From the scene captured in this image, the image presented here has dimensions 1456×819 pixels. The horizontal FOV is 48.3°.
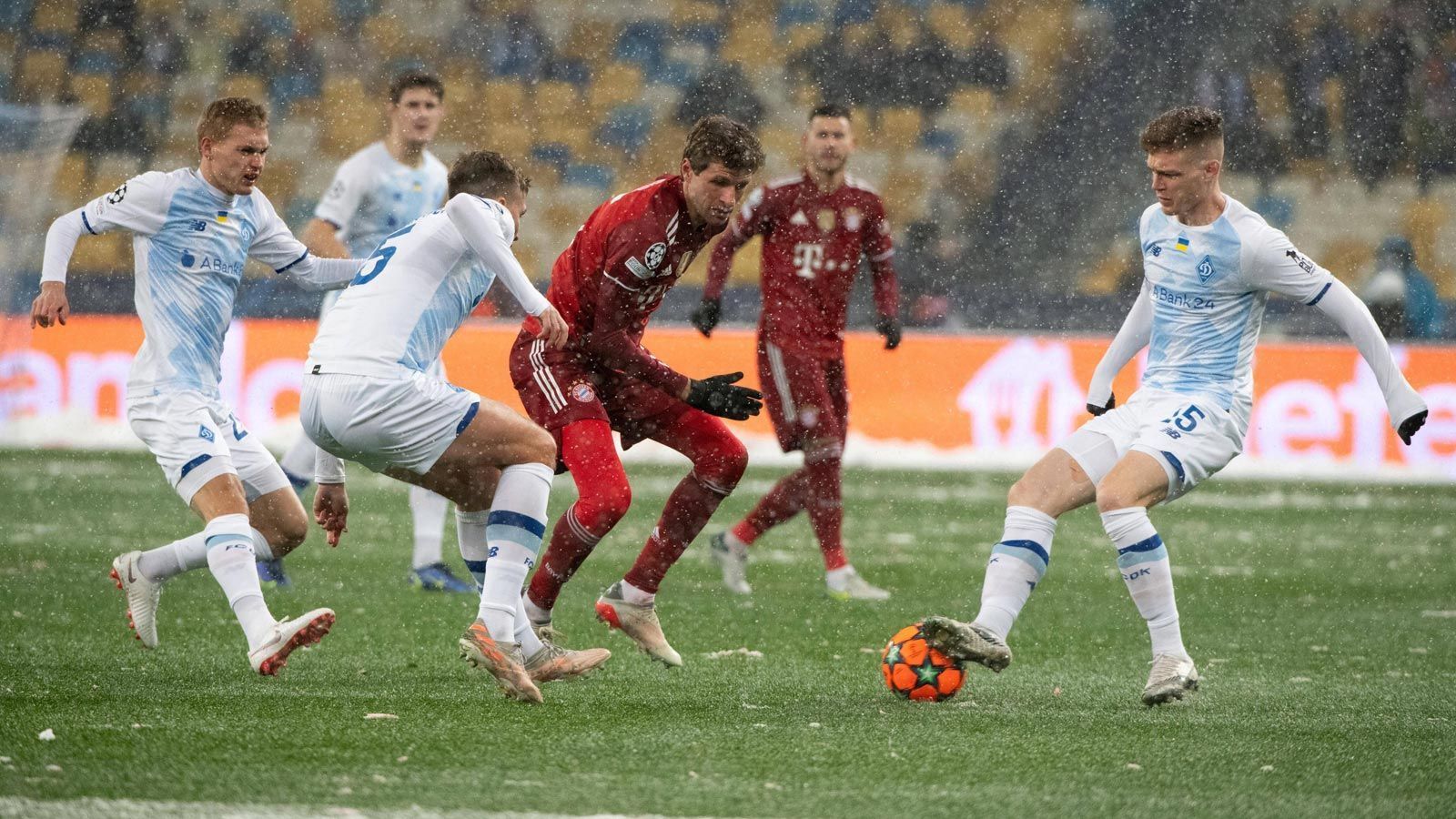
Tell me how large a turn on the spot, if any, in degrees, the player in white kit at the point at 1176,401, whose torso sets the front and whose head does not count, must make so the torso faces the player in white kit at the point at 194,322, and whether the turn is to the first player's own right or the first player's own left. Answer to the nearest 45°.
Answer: approximately 45° to the first player's own right

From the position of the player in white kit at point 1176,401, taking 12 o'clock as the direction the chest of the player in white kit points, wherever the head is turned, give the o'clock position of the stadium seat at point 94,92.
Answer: The stadium seat is roughly at 3 o'clock from the player in white kit.

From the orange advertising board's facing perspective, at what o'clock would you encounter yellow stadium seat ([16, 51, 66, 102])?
The yellow stadium seat is roughly at 4 o'clock from the orange advertising board.

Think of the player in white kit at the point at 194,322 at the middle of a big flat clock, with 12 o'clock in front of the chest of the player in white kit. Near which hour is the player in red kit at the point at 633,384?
The player in red kit is roughly at 11 o'clock from the player in white kit.

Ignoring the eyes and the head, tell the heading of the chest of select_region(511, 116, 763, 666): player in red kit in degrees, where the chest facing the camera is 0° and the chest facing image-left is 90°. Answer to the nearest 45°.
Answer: approximately 315°

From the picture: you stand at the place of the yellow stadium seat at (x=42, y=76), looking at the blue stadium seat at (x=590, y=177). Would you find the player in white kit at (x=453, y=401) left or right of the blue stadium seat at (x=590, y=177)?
right

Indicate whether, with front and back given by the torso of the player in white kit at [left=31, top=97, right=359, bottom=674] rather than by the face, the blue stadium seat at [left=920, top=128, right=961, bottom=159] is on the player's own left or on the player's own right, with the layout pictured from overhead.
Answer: on the player's own left

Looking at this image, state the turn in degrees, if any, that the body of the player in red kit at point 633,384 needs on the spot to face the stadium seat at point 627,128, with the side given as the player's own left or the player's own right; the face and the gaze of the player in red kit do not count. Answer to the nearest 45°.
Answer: approximately 135° to the player's own left

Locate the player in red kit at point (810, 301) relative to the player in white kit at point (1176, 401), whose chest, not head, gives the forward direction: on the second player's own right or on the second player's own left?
on the second player's own right

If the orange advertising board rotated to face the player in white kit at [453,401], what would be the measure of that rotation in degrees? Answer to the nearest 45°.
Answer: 0° — it already faces them

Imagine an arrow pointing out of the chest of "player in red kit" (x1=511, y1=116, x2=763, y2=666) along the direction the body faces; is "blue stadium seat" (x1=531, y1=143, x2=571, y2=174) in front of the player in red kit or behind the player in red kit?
behind

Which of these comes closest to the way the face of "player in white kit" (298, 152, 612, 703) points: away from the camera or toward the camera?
away from the camera
